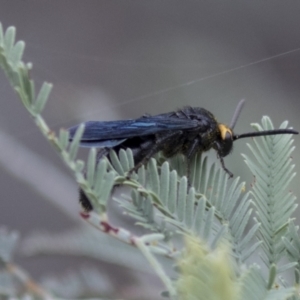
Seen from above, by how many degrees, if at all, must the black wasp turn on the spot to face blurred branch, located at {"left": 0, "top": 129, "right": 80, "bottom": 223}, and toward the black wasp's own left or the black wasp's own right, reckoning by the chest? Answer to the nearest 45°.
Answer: approximately 135° to the black wasp's own left

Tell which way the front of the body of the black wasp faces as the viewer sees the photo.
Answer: to the viewer's right

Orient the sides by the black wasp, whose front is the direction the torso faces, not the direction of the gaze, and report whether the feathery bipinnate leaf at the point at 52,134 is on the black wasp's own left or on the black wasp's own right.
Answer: on the black wasp's own right

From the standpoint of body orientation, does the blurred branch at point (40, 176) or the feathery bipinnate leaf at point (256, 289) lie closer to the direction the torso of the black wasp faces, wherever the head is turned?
the feathery bipinnate leaf

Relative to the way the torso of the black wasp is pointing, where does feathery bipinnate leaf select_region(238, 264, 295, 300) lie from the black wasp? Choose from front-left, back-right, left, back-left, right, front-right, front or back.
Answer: right
